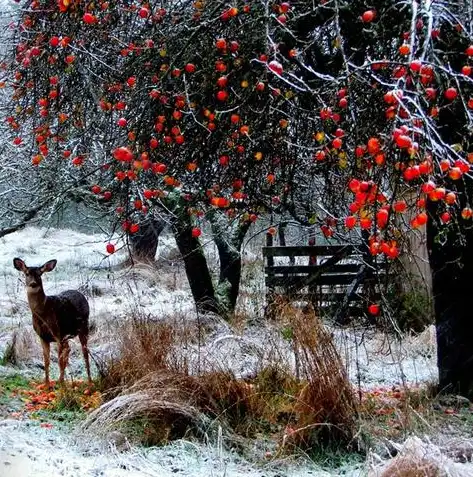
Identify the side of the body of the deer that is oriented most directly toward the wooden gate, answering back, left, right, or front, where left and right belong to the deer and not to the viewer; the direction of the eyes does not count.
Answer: back

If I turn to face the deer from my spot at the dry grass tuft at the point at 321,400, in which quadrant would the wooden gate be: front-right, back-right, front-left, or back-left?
front-right

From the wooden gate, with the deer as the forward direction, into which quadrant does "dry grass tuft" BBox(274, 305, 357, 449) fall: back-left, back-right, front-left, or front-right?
front-left

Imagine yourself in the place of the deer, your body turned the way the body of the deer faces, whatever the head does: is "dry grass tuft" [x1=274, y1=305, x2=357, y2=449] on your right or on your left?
on your left

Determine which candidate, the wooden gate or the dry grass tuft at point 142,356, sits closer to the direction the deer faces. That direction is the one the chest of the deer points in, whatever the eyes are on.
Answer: the dry grass tuft

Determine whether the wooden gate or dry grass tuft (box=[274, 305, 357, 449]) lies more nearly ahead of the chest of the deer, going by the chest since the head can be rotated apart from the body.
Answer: the dry grass tuft

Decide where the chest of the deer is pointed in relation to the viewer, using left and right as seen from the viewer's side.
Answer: facing the viewer and to the left of the viewer

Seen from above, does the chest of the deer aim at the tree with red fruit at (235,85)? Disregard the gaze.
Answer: no

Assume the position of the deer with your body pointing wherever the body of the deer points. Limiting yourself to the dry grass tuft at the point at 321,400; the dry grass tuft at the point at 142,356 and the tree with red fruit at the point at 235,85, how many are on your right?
0

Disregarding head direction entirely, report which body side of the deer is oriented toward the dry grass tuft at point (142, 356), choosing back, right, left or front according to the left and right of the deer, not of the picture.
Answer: left
